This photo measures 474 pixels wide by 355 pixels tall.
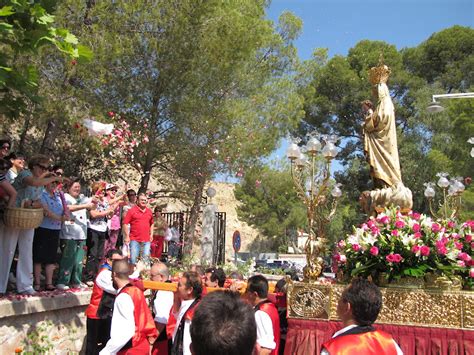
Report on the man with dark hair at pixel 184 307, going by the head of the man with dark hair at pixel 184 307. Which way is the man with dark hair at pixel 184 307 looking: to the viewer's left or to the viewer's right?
to the viewer's left

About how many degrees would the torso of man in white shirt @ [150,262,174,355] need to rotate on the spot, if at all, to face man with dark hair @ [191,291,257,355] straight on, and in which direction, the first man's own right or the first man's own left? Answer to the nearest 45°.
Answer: approximately 90° to the first man's own left

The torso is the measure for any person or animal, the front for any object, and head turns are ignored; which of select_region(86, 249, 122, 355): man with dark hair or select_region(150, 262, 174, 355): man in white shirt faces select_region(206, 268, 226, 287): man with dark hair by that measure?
select_region(86, 249, 122, 355): man with dark hair

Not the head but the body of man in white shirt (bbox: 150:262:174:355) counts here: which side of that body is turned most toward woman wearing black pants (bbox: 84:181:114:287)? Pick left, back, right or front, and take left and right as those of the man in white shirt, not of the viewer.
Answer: right

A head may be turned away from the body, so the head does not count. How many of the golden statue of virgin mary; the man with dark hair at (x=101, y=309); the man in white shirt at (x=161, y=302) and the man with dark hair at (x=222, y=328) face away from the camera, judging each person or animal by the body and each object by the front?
1

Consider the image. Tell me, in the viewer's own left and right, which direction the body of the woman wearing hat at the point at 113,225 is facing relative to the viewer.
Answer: facing the viewer and to the right of the viewer

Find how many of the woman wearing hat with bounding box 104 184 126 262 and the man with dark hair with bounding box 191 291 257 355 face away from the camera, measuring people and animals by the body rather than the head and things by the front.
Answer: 1

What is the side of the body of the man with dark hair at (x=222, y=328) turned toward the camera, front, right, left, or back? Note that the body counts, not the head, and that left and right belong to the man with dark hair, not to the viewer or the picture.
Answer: back

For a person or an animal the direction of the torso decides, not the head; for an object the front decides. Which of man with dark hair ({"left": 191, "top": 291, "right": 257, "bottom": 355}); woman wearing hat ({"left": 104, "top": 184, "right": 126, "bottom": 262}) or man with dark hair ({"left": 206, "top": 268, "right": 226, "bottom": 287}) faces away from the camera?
man with dark hair ({"left": 191, "top": 291, "right": 257, "bottom": 355})

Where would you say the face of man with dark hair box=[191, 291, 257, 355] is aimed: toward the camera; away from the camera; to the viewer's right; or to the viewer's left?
away from the camera

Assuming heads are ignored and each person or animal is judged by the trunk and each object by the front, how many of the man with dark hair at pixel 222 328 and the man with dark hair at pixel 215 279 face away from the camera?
1

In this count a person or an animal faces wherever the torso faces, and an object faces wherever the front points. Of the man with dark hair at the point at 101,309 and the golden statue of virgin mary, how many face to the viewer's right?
1
